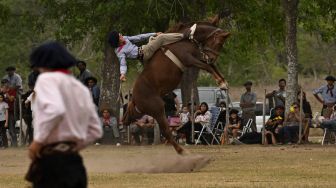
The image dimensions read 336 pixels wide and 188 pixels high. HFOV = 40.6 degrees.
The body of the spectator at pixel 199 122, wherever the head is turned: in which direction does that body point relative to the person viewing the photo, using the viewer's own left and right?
facing the viewer and to the left of the viewer

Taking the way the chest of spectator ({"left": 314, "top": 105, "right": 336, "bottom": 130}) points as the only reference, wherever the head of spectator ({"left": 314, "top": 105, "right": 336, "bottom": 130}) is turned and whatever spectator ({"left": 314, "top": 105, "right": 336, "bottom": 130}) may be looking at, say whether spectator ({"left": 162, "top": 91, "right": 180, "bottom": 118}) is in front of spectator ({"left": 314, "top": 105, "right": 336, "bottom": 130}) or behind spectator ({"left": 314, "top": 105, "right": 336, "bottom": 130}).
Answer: in front

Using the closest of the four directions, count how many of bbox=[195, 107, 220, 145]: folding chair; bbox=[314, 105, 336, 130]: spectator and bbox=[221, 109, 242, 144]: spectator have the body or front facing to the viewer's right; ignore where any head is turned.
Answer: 0

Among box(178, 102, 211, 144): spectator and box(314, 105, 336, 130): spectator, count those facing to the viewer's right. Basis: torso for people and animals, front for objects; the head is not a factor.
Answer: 0

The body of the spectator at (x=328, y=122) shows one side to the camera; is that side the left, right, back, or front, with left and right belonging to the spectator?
left

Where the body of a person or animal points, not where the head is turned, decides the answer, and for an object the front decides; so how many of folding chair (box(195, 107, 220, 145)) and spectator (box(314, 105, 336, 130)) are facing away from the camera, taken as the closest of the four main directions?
0

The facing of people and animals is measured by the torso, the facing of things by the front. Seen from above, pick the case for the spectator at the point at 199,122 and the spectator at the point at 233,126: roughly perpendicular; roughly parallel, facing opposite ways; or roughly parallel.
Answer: roughly parallel
